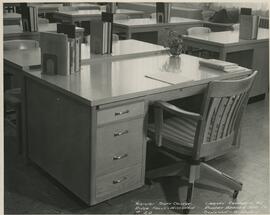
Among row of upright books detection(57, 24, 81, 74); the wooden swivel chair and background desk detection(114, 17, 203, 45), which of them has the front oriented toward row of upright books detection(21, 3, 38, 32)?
the wooden swivel chair

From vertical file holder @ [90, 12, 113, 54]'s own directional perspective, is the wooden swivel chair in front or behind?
in front

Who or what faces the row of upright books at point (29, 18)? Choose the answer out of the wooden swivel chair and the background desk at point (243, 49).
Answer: the wooden swivel chair

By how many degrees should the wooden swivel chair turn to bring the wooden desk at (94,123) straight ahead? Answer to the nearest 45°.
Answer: approximately 45° to its left

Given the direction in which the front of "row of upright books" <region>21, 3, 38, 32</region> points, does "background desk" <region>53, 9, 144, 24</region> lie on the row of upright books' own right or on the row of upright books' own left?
on the row of upright books' own left

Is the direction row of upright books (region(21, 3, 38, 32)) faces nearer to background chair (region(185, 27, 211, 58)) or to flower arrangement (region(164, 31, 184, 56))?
the flower arrangement

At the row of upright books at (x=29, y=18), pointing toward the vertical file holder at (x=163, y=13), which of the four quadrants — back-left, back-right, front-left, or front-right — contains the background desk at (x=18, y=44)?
back-right

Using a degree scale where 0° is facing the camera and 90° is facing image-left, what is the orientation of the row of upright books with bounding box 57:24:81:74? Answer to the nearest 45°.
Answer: approximately 315°

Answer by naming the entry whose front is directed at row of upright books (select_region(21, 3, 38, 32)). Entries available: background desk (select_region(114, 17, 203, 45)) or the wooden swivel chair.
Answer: the wooden swivel chair
